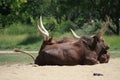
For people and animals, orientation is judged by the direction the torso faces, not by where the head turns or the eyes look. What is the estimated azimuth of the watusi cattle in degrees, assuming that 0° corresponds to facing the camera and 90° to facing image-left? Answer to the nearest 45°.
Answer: approximately 270°
